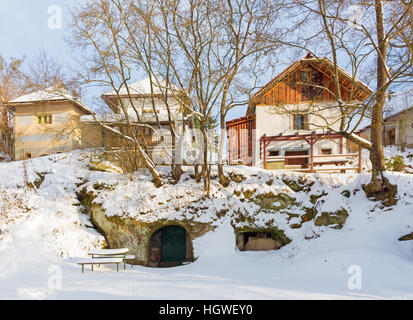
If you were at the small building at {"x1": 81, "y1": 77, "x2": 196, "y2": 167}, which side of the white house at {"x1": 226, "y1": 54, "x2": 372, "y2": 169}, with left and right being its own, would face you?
right

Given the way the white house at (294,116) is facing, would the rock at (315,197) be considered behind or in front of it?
in front

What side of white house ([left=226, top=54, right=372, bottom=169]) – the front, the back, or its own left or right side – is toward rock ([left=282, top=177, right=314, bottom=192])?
front

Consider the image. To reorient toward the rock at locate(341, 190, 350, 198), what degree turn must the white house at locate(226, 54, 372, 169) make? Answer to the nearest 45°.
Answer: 0° — it already faces it

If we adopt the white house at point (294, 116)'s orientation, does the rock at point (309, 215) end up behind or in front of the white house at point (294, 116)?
in front

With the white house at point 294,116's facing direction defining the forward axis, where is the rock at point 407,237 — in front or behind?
in front

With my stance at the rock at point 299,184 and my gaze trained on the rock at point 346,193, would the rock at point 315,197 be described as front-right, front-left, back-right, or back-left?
front-right

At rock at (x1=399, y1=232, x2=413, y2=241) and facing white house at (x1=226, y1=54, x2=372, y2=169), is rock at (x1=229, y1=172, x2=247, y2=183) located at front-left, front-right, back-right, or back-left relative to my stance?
front-left

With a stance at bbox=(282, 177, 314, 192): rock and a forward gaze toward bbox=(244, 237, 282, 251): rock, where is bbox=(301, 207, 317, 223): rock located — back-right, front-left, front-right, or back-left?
front-left

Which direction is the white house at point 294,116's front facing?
toward the camera

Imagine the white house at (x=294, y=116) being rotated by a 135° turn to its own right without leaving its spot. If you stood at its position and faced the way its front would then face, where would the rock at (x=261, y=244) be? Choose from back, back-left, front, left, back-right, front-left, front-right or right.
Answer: back-left

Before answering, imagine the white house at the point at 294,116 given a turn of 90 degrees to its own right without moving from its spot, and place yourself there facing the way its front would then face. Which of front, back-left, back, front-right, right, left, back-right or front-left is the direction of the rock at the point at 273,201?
left

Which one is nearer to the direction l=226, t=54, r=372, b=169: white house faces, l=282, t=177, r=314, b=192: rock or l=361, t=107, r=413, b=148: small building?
the rock
